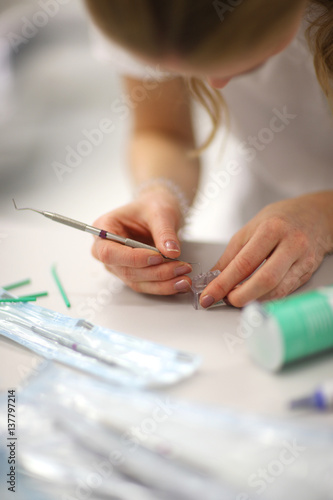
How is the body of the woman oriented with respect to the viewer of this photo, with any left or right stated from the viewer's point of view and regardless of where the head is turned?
facing the viewer and to the left of the viewer

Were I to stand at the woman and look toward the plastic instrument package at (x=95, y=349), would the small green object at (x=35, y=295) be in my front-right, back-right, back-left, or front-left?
front-right
